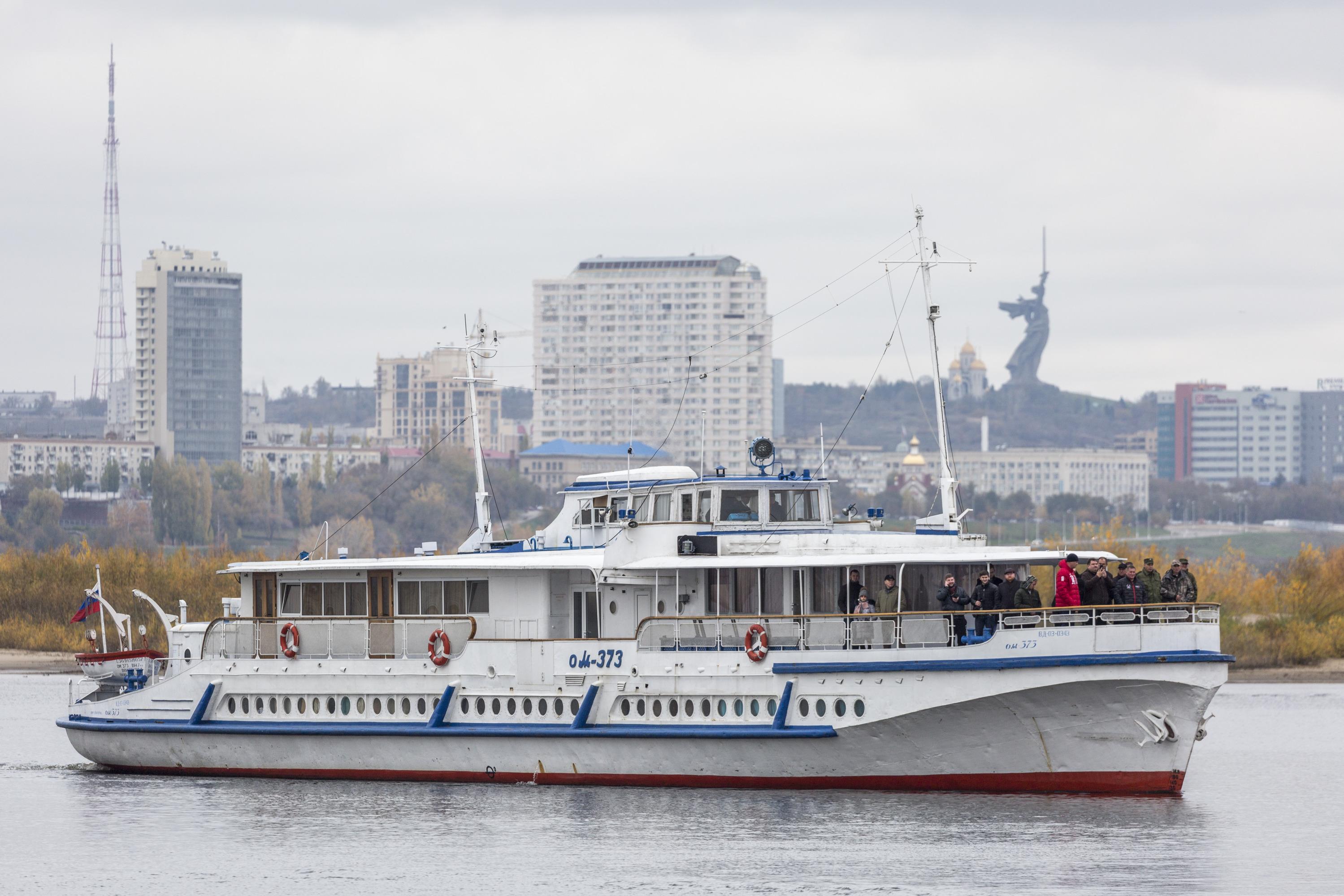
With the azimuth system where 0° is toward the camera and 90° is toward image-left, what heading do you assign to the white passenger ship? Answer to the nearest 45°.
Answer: approximately 270°
